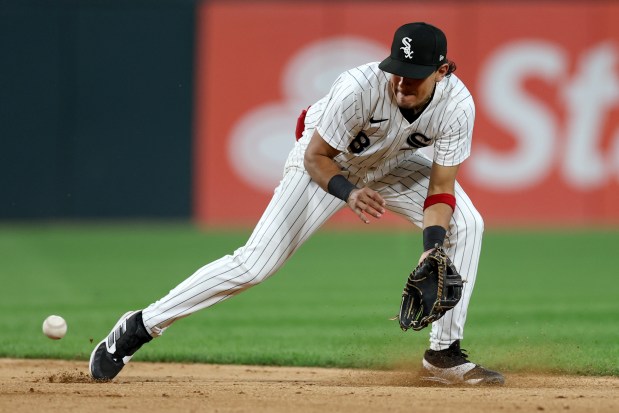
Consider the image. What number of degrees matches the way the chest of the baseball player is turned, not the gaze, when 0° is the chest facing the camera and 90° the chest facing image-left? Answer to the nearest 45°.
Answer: approximately 0°

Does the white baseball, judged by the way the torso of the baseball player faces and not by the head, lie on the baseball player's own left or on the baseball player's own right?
on the baseball player's own right
